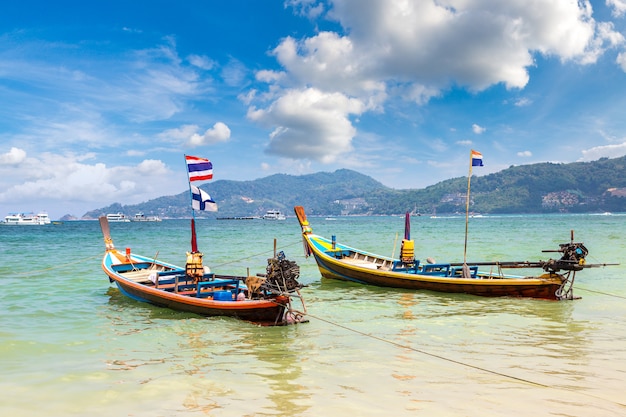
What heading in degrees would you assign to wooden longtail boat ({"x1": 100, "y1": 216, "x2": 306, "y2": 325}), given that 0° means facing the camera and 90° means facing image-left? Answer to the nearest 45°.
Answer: approximately 135°
